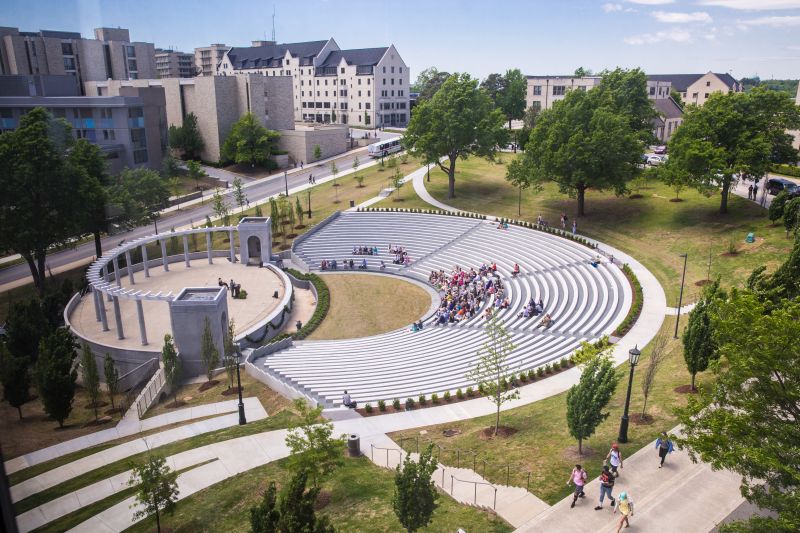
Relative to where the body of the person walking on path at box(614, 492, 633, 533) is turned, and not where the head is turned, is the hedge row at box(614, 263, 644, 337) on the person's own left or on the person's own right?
on the person's own right

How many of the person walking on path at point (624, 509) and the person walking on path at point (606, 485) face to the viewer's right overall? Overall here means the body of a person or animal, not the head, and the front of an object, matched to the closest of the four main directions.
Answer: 0

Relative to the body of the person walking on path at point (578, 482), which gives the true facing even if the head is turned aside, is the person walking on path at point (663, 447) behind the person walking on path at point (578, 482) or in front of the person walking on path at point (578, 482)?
behind

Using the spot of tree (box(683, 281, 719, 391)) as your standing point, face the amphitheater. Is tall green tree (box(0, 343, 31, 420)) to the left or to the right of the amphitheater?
left

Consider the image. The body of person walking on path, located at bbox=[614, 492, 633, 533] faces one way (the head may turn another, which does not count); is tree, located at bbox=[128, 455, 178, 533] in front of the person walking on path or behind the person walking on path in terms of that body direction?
in front

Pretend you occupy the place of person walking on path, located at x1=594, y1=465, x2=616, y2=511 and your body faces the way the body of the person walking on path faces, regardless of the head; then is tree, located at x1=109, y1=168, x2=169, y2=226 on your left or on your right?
on your right
